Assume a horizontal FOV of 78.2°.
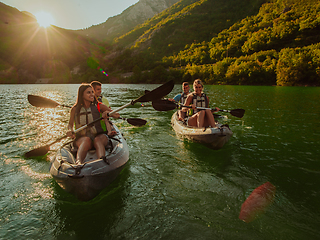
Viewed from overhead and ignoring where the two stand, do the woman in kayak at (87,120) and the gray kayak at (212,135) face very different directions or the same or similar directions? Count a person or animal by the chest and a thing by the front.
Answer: same or similar directions

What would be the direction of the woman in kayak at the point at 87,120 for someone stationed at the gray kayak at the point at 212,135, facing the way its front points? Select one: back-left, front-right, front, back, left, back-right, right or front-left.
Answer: right

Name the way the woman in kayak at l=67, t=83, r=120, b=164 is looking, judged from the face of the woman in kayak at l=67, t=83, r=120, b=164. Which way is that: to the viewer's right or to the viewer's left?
to the viewer's right

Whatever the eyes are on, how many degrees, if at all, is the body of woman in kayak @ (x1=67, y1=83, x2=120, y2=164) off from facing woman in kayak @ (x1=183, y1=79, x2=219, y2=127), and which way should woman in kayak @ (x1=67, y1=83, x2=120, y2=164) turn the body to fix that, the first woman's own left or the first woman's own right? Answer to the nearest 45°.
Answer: approximately 90° to the first woman's own left

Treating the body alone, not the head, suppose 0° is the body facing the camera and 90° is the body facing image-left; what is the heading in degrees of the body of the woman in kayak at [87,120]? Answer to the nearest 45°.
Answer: approximately 0°

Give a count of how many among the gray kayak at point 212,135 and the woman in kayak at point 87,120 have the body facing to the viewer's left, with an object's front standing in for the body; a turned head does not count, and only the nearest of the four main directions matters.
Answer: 0

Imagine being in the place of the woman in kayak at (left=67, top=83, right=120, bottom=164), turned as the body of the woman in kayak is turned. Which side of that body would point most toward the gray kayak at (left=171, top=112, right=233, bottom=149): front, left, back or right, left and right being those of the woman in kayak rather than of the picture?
left

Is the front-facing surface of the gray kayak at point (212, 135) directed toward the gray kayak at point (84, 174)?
no
